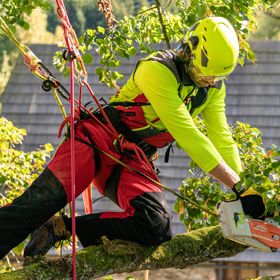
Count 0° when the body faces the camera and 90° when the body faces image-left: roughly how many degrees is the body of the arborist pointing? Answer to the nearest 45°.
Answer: approximately 315°
